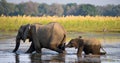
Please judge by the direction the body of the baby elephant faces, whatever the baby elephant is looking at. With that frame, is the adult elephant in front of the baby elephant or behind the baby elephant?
in front

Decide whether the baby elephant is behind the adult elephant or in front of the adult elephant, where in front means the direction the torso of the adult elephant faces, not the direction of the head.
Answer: behind

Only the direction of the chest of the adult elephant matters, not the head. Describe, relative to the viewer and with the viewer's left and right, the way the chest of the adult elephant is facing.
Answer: facing to the left of the viewer

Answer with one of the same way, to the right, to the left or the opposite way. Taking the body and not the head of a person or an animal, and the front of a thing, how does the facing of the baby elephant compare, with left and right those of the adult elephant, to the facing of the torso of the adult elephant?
the same way

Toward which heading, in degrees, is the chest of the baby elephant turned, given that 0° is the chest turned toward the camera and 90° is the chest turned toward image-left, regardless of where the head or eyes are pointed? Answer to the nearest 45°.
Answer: approximately 90°

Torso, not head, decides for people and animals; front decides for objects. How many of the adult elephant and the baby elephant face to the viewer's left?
2
